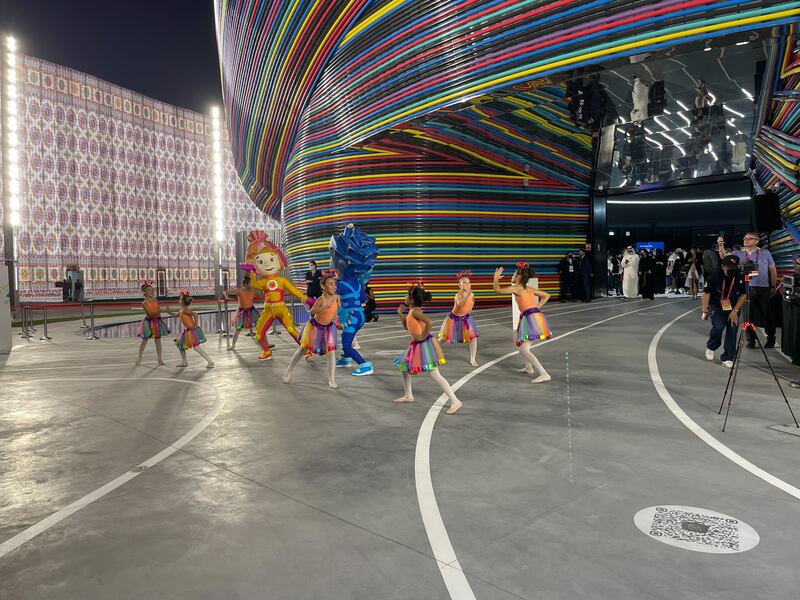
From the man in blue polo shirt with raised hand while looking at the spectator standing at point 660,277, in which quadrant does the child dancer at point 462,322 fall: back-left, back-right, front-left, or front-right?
back-left

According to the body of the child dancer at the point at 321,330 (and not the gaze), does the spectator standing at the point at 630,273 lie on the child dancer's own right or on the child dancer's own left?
on the child dancer's own left

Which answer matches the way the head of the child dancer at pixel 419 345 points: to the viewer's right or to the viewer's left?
to the viewer's left

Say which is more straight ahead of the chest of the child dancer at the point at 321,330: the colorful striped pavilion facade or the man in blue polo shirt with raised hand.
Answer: the man in blue polo shirt with raised hand

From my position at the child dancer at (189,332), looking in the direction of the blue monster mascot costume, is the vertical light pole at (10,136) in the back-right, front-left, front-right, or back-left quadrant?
back-left

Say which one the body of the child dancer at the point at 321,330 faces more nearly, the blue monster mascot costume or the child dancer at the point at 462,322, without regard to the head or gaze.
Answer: the child dancer

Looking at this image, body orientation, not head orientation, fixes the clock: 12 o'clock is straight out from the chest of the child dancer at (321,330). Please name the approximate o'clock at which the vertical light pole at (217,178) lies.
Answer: The vertical light pole is roughly at 7 o'clock from the child dancer.
